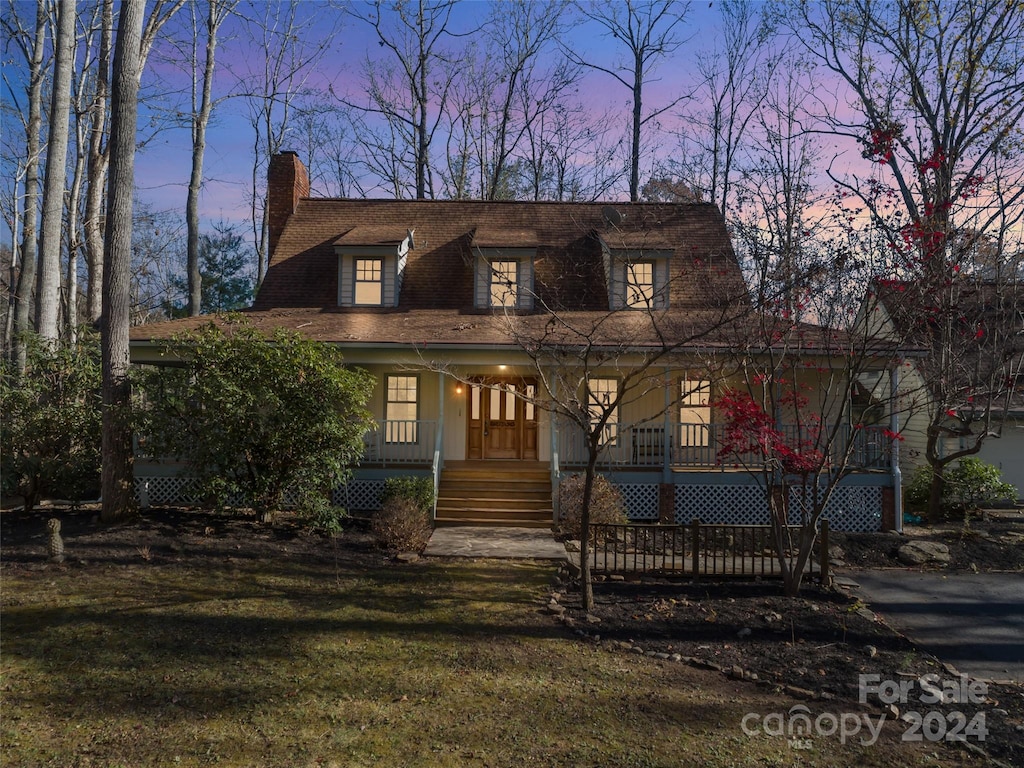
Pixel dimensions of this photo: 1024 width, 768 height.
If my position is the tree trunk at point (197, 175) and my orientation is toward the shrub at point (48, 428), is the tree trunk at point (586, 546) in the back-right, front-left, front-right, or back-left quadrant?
front-left

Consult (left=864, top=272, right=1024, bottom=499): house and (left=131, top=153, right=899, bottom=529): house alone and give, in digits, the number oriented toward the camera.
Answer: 2

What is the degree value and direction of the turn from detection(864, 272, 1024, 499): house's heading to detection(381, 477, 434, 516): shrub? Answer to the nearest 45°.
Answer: approximately 45° to its right

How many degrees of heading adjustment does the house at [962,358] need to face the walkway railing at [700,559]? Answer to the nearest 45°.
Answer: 0° — it already faces it

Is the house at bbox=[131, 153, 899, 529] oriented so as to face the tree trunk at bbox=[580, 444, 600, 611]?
yes

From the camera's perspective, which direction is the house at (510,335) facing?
toward the camera

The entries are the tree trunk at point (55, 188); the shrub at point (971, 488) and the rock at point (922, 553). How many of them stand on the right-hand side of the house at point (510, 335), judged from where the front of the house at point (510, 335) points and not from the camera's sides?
1

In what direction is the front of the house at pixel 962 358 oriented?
toward the camera

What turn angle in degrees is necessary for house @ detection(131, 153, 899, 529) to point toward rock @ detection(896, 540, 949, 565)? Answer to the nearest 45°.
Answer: approximately 45° to its left

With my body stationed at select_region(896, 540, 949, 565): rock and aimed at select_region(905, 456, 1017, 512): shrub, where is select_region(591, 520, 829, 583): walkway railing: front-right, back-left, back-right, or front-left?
back-left

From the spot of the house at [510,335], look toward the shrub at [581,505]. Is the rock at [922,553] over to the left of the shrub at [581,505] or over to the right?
left
